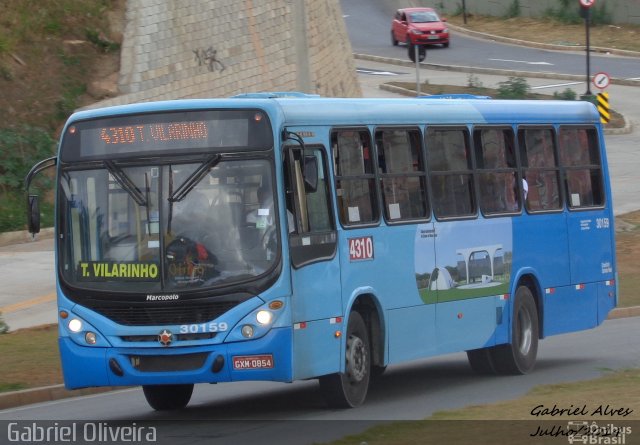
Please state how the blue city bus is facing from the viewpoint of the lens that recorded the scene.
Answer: facing the viewer and to the left of the viewer

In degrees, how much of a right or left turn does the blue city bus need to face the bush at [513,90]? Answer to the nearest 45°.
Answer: approximately 135° to its right

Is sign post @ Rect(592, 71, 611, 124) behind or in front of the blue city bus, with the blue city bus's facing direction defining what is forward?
behind

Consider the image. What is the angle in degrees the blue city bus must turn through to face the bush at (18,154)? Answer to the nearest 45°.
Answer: approximately 135° to its right

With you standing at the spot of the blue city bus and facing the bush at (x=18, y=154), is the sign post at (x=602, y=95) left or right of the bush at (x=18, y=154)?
right
